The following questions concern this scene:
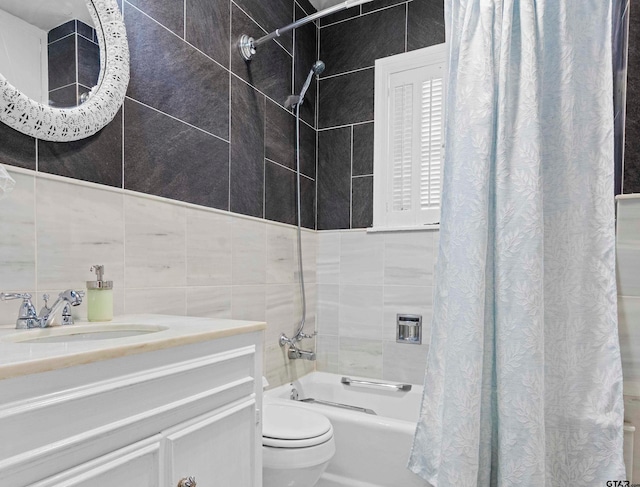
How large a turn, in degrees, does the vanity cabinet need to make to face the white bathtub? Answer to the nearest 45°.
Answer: approximately 90° to its left

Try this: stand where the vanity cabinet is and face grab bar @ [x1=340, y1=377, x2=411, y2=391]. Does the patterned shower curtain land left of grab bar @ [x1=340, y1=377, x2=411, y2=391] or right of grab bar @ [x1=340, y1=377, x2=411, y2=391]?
right

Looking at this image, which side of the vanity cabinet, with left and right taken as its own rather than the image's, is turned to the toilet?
left

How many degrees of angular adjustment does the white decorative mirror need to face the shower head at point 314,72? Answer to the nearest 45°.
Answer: approximately 90° to its left

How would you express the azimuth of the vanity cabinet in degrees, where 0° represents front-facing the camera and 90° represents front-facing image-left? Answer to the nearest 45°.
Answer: approximately 315°
